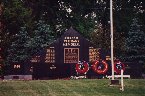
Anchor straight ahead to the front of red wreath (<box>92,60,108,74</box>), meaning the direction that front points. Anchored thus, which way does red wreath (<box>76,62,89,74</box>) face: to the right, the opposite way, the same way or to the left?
the same way

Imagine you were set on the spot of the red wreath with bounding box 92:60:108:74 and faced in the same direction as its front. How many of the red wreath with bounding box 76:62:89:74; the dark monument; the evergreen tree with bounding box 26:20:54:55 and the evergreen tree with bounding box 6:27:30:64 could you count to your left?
0

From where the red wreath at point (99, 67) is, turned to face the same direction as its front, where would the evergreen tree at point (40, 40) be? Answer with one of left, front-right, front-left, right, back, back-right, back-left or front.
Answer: back-right

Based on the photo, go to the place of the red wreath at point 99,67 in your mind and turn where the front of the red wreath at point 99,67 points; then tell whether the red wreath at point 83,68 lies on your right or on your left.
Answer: on your right

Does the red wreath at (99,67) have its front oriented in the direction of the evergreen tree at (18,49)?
no

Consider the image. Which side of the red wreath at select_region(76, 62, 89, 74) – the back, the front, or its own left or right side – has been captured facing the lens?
front

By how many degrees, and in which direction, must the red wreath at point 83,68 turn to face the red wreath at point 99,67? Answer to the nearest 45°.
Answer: approximately 90° to its left

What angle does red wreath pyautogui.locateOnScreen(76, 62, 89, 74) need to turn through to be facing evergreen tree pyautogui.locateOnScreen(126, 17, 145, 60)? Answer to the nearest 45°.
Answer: approximately 135° to its left

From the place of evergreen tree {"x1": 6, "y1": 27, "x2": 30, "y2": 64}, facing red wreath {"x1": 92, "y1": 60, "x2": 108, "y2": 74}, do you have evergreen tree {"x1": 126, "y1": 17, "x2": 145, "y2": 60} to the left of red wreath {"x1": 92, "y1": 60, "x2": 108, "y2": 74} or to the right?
left

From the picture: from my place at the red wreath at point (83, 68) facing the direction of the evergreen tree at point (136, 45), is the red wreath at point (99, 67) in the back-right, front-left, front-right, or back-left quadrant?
front-right

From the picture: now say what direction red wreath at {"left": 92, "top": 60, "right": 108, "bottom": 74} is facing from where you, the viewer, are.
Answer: facing the viewer

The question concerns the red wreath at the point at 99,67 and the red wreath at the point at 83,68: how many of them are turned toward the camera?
2

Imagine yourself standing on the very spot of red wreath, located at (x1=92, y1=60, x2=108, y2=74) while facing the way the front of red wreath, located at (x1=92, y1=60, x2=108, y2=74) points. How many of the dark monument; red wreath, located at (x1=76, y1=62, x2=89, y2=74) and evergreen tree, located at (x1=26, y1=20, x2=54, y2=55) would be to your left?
0
